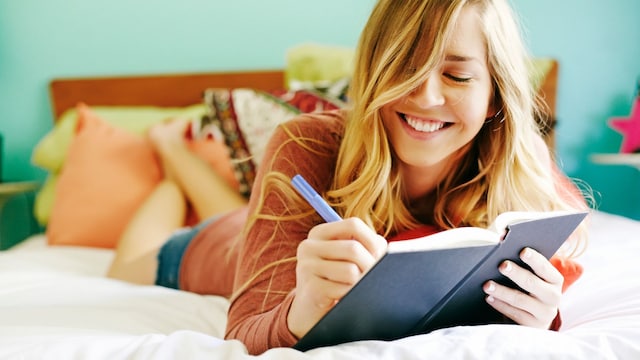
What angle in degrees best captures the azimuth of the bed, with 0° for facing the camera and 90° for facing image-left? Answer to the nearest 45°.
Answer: approximately 0°
